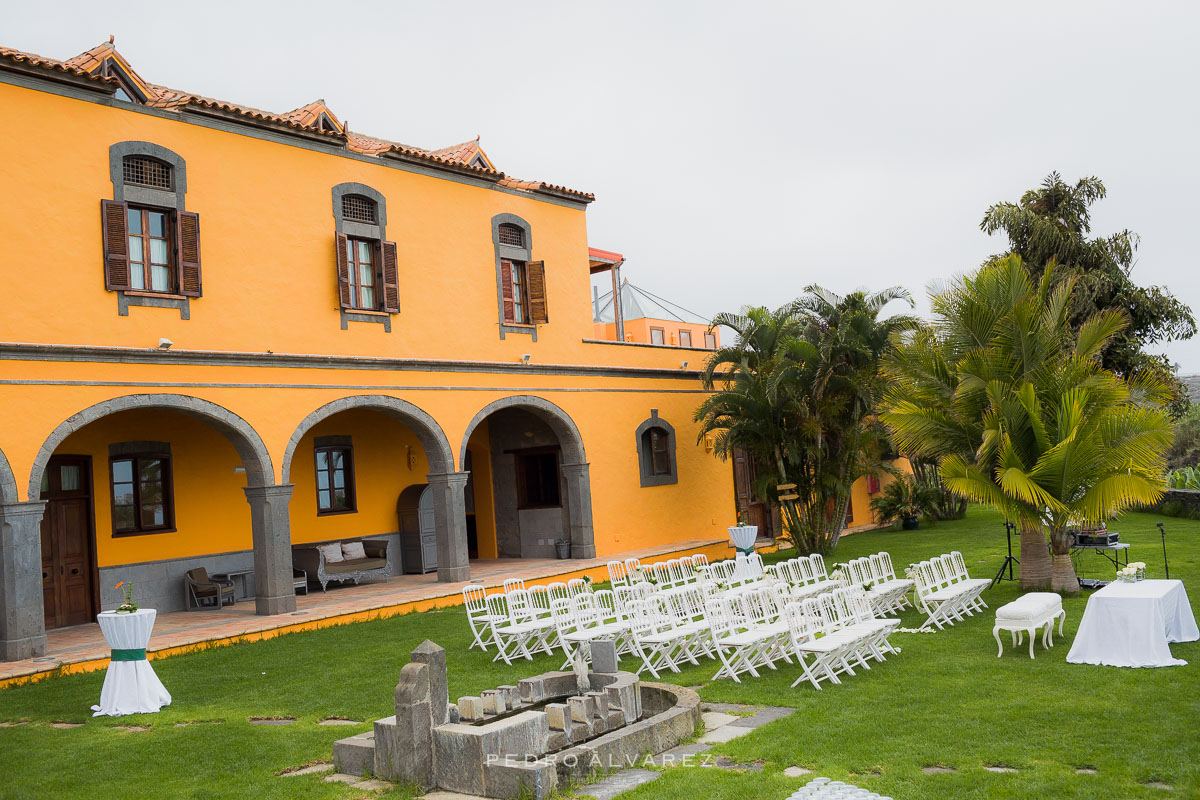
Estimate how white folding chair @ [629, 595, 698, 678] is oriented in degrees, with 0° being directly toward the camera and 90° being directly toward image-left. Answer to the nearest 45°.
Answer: approximately 315°

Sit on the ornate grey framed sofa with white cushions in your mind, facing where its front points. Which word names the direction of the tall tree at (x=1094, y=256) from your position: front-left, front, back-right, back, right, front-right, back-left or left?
front-left

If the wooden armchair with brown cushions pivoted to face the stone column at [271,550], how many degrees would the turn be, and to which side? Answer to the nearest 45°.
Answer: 0° — it already faces it

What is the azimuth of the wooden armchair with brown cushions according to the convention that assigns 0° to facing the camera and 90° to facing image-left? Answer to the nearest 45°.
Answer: approximately 315°

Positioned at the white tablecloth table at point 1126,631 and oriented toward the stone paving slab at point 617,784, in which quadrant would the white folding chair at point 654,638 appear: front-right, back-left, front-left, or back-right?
front-right

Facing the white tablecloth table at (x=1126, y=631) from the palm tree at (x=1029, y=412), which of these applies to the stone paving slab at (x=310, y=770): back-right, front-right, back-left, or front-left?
front-right

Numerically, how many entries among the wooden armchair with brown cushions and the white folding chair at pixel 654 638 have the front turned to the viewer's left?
0

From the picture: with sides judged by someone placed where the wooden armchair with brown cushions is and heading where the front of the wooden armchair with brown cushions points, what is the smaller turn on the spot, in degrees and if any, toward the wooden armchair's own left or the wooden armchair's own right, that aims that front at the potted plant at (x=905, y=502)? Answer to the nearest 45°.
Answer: approximately 45° to the wooden armchair's own left

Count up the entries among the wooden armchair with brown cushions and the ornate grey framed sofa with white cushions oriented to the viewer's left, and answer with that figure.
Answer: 0

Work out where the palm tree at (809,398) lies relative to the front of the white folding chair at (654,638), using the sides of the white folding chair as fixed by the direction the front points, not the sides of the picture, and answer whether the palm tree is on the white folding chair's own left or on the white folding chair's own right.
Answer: on the white folding chair's own left

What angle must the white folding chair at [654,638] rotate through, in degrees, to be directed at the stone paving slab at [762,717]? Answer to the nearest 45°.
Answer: approximately 45° to its right

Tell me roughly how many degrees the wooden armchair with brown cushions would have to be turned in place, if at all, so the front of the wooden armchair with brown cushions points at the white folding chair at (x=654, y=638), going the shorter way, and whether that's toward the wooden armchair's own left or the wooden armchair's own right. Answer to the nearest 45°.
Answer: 0° — it already faces it

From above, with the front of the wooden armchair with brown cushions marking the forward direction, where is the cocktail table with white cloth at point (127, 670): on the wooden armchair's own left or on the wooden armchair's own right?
on the wooden armchair's own right

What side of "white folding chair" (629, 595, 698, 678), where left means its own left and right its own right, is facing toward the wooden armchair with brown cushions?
back

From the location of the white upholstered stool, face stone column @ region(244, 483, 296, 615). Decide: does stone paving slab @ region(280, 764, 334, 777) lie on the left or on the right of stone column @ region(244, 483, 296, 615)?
left
